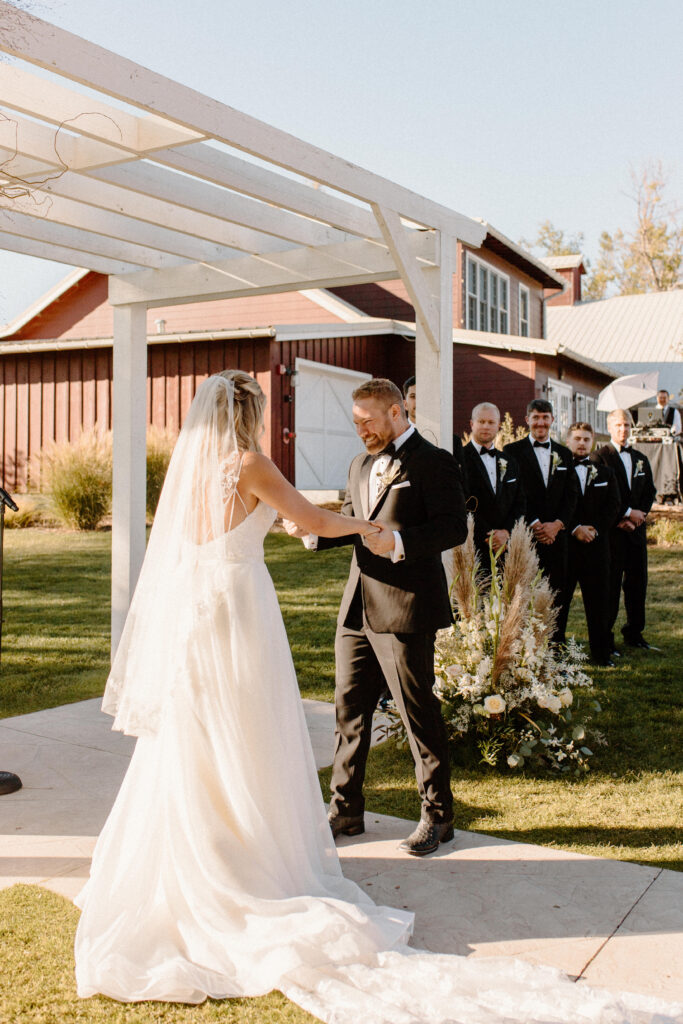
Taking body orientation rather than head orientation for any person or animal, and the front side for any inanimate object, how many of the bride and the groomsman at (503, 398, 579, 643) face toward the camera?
1

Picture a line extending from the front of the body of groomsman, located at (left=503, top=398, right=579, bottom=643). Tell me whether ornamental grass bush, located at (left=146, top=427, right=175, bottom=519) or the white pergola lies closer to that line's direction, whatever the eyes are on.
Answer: the white pergola

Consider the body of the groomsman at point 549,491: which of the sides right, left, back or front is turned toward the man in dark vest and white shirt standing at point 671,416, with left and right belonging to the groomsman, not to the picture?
back

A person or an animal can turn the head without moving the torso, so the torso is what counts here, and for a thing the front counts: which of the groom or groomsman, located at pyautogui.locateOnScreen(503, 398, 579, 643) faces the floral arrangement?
the groomsman

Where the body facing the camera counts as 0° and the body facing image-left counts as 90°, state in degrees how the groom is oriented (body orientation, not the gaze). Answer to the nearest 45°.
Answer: approximately 45°

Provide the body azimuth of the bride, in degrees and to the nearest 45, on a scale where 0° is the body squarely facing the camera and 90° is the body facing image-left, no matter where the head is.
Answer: approximately 225°

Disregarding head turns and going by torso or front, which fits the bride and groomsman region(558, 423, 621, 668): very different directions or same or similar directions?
very different directions

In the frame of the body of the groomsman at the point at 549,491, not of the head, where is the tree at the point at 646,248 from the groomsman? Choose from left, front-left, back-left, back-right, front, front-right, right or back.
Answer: back

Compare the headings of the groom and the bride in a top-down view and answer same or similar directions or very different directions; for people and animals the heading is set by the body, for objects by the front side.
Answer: very different directions

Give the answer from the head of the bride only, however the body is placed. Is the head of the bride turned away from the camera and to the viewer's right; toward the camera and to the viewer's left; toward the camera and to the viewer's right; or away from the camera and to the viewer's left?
away from the camera and to the viewer's right
